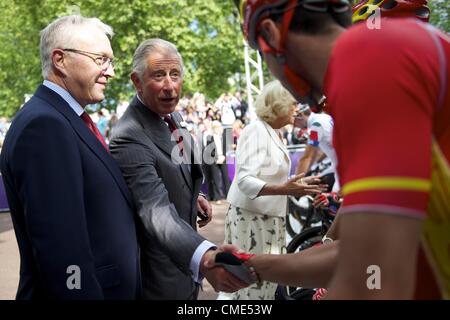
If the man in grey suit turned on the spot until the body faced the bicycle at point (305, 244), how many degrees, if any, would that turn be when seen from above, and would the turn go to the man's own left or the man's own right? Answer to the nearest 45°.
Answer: approximately 90° to the man's own left

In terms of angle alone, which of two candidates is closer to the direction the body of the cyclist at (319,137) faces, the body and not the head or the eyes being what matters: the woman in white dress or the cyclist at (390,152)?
the woman in white dress

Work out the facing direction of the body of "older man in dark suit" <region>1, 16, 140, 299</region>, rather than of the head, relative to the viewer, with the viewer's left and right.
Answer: facing to the right of the viewer

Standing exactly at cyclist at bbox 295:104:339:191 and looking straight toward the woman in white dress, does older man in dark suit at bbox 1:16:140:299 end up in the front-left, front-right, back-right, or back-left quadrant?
front-left

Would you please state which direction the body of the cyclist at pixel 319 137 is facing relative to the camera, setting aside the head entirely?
to the viewer's left

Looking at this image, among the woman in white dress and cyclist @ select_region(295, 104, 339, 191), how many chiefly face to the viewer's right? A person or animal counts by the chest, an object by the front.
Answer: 1

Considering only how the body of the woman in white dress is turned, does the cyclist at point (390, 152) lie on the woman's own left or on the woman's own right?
on the woman's own right

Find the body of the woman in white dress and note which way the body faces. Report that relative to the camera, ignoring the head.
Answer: to the viewer's right

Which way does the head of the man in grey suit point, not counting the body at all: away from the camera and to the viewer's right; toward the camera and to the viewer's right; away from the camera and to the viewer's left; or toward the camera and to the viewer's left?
toward the camera and to the viewer's right

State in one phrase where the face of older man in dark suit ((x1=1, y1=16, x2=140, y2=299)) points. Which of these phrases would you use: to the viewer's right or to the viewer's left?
to the viewer's right

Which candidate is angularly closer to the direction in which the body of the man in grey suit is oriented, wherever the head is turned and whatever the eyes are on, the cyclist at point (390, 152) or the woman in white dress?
the cyclist
